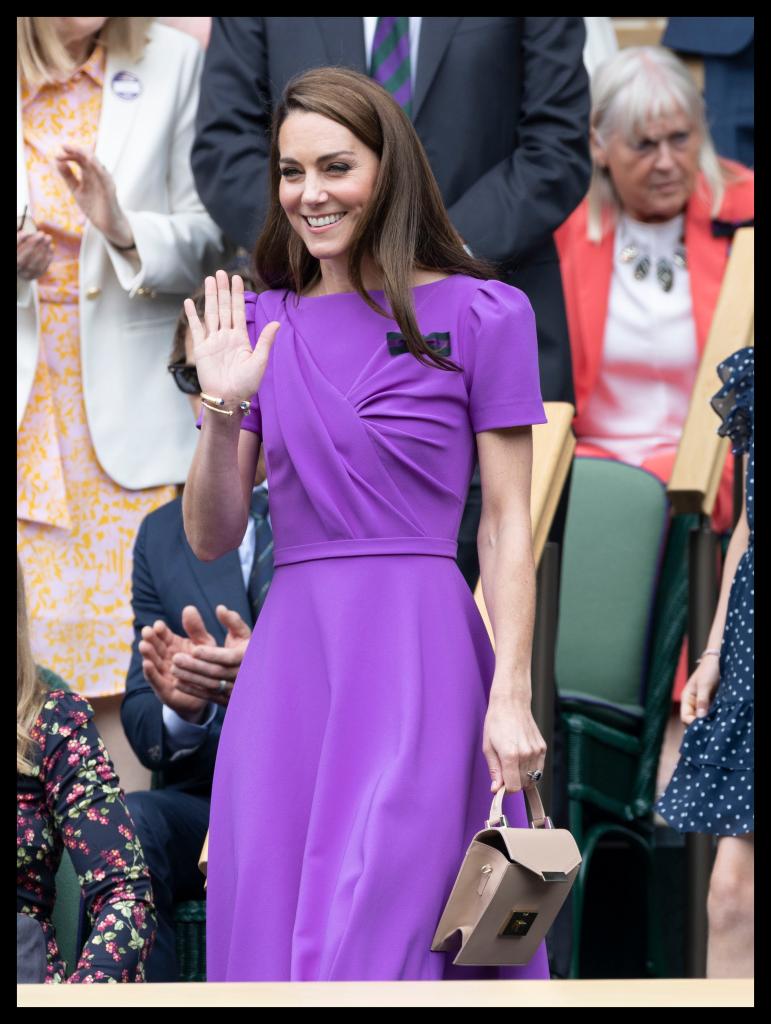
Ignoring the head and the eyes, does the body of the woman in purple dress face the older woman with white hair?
no

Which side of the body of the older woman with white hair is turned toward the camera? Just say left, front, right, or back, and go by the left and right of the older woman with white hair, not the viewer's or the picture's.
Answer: front

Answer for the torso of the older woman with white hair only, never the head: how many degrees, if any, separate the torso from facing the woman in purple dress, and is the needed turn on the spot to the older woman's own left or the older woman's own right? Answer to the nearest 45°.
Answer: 0° — they already face them

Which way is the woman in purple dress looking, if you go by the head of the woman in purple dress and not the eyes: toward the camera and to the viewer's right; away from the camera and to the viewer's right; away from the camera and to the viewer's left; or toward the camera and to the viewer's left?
toward the camera and to the viewer's left

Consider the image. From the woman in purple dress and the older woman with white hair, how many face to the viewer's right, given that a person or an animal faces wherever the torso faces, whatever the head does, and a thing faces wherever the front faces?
0

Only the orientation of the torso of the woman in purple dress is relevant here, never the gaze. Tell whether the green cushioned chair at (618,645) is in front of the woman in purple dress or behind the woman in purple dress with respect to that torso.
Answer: behind
